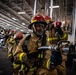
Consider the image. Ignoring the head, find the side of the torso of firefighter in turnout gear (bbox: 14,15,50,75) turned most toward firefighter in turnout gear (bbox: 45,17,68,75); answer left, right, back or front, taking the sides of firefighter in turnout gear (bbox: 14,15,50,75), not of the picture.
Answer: left

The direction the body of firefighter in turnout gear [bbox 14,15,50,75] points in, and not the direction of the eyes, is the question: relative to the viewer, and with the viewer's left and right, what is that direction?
facing the viewer and to the right of the viewer
